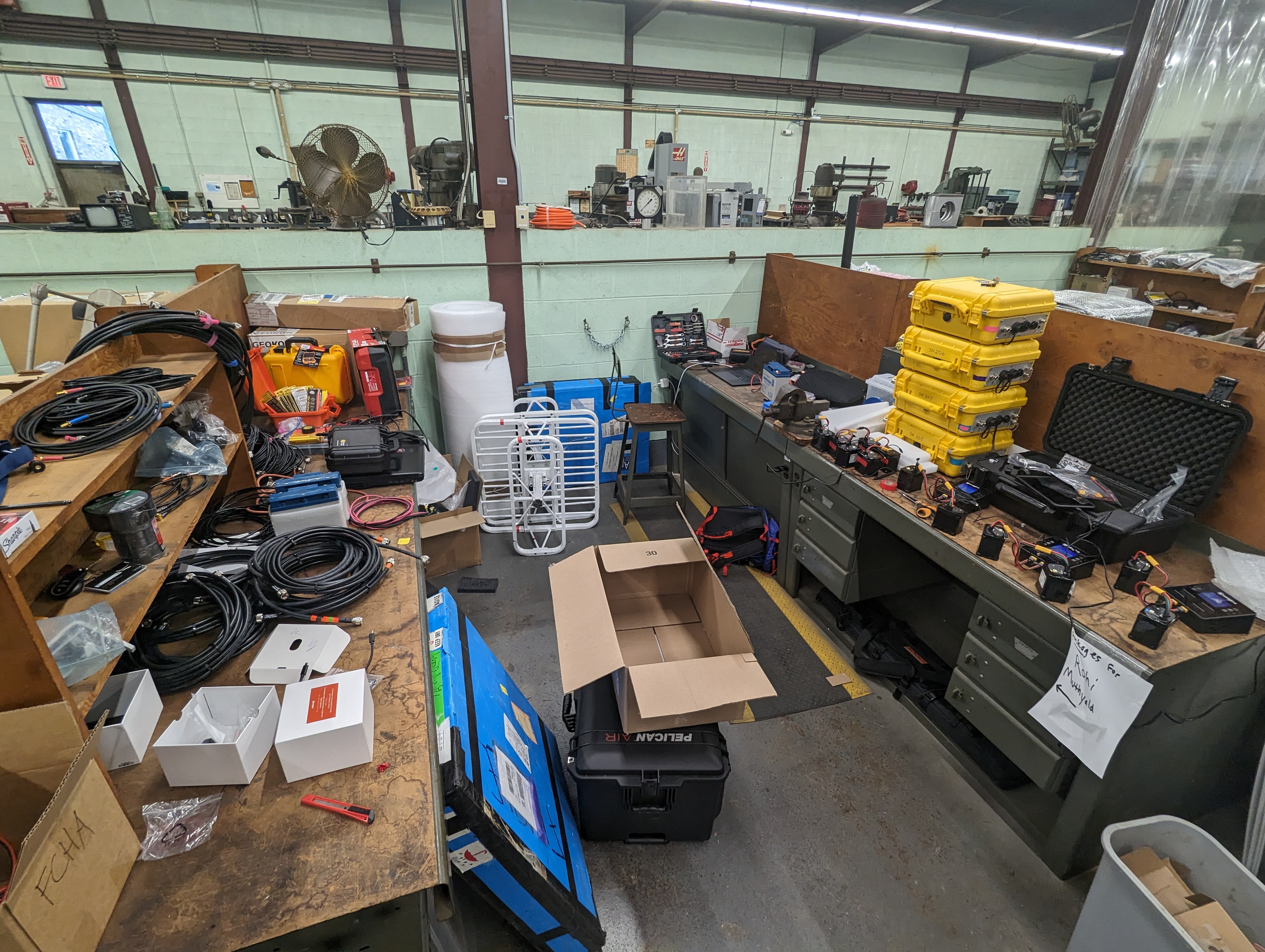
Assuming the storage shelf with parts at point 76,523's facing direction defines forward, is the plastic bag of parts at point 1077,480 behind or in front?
in front

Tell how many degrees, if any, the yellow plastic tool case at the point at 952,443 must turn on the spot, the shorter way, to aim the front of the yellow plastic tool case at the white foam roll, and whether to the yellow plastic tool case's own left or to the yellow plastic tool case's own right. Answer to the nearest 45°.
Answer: approximately 45° to the yellow plastic tool case's own right

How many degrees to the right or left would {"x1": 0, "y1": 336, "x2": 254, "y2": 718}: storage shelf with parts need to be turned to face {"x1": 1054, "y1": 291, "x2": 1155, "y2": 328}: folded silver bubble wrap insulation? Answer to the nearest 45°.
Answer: approximately 45° to its left

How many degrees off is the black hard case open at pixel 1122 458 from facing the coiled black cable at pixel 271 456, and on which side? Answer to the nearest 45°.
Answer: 0° — it already faces it

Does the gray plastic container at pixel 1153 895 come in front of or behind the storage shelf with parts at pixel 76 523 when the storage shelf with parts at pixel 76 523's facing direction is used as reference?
in front

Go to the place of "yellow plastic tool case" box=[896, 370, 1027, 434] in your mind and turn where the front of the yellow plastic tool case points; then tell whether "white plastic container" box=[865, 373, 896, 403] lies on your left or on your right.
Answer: on your right

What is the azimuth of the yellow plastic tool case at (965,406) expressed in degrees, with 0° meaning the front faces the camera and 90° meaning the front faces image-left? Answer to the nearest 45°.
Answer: approximately 45°

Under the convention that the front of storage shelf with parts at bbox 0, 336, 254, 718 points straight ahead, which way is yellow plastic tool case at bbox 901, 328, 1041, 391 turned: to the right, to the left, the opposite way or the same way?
the opposite way

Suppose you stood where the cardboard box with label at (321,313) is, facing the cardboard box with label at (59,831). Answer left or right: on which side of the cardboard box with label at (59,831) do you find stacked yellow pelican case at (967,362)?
left

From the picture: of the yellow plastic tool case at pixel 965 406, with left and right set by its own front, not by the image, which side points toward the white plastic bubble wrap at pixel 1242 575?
left

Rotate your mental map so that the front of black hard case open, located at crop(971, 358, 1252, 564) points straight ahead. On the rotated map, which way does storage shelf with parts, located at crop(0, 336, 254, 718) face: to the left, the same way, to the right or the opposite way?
the opposite way

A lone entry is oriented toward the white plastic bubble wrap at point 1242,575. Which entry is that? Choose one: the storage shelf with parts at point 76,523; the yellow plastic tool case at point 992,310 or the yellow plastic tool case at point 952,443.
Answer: the storage shelf with parts
